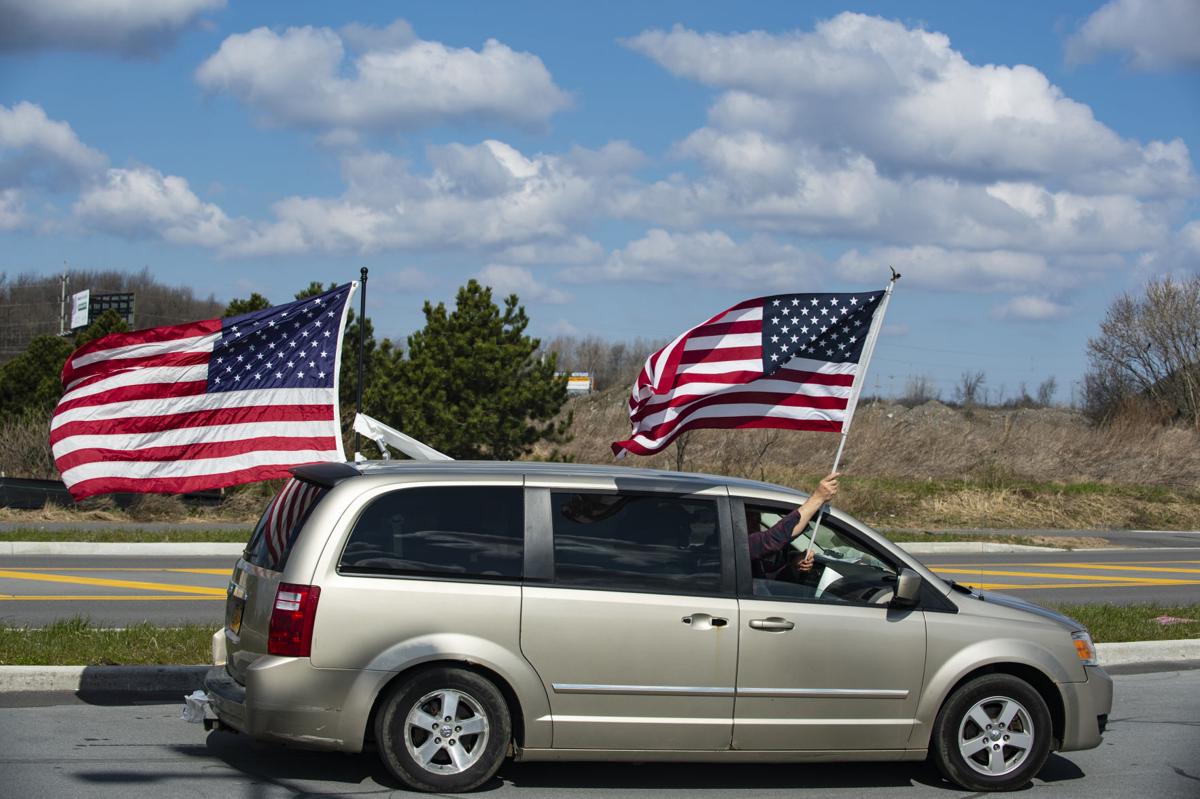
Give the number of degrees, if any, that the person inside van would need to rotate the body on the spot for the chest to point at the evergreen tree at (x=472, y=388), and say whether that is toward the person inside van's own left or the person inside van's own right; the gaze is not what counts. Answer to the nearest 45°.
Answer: approximately 90° to the person inside van's own left

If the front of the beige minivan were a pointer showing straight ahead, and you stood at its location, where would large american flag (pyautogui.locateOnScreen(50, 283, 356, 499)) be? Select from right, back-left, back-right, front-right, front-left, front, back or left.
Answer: back-left

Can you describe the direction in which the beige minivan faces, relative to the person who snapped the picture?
facing to the right of the viewer

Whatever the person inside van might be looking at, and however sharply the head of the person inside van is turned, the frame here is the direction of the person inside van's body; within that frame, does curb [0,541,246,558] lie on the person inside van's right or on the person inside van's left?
on the person inside van's left

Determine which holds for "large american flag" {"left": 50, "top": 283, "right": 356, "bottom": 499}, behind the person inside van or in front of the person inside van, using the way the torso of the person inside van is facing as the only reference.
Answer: behind

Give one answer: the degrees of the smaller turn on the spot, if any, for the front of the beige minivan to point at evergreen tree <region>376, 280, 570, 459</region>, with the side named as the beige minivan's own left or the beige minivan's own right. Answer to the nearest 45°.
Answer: approximately 90° to the beige minivan's own left

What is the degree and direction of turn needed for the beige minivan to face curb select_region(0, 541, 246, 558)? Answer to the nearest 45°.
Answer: approximately 135° to its left

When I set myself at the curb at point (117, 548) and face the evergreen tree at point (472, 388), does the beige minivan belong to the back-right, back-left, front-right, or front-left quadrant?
back-right

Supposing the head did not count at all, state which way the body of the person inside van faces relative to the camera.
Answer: to the viewer's right
